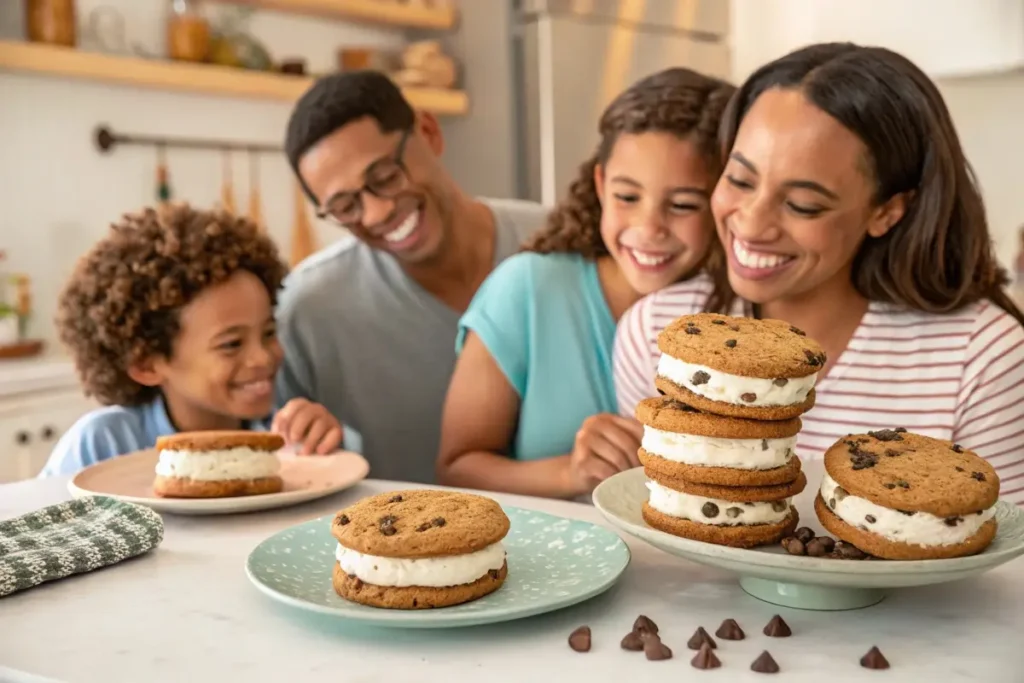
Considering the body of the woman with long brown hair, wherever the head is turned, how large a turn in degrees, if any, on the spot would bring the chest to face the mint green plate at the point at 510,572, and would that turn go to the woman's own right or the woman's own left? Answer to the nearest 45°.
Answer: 0° — they already face it

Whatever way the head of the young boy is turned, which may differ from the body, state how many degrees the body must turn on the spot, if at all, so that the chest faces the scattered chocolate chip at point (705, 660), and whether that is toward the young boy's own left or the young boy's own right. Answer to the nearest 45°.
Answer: approximately 45° to the young boy's own right

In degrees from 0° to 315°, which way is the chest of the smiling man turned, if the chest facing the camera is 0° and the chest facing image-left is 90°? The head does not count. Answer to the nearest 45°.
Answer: approximately 0°

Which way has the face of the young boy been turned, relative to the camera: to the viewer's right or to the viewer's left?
to the viewer's right

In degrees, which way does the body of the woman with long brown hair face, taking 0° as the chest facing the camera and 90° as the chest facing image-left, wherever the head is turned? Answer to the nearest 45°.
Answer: approximately 45°

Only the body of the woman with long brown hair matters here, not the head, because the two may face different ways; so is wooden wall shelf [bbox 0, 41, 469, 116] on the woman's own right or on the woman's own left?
on the woman's own right

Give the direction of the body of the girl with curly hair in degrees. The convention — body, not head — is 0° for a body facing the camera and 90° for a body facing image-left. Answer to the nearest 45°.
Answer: approximately 315°

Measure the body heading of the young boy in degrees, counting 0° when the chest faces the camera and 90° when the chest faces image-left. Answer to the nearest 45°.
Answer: approximately 315°
